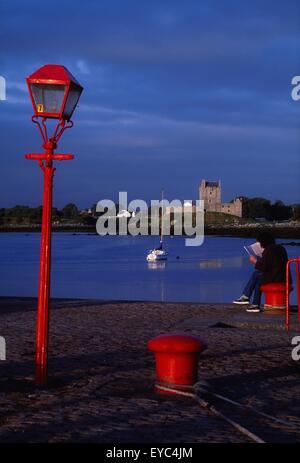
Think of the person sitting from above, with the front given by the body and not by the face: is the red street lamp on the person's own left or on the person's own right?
on the person's own left

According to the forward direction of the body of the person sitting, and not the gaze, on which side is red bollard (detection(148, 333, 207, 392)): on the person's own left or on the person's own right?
on the person's own left

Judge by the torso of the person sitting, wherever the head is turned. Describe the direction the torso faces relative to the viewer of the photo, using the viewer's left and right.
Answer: facing to the left of the viewer

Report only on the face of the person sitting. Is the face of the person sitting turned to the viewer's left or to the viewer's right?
to the viewer's left
